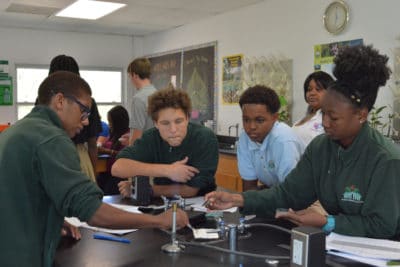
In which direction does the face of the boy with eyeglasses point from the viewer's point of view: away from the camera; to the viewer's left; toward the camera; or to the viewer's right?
to the viewer's right

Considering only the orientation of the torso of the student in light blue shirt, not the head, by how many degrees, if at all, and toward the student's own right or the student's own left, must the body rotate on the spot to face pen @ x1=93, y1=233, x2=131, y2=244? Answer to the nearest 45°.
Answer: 0° — they already face it

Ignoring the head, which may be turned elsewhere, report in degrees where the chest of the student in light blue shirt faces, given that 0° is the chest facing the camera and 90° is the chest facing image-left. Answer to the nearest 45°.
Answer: approximately 45°

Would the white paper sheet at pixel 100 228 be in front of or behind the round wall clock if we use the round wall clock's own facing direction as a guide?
in front

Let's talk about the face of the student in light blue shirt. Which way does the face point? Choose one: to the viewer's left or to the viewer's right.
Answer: to the viewer's left

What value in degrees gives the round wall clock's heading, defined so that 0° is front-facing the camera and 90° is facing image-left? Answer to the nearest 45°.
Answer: approximately 45°
